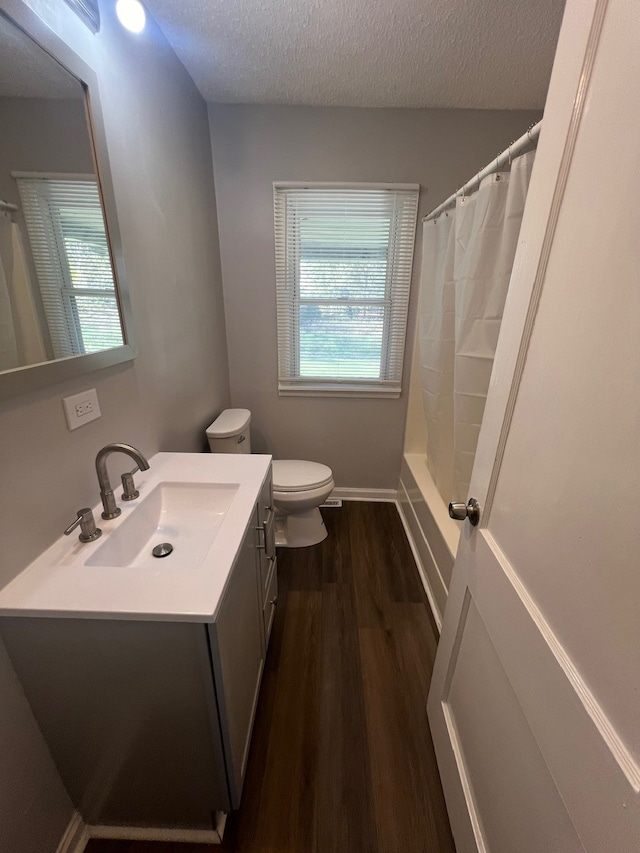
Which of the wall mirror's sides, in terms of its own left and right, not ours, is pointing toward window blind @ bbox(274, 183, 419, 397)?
left

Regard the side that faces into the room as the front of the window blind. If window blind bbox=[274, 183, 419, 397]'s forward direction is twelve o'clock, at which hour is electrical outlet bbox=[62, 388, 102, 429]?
The electrical outlet is roughly at 1 o'clock from the window blind.

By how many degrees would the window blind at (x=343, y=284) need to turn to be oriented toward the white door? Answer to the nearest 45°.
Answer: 0° — it already faces it

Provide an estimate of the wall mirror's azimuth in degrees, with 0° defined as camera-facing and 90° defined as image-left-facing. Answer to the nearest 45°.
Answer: approximately 315°

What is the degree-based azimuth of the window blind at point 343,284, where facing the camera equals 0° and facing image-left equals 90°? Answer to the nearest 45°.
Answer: approximately 0°

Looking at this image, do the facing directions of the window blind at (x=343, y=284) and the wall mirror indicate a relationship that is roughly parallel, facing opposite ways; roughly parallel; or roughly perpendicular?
roughly perpendicular

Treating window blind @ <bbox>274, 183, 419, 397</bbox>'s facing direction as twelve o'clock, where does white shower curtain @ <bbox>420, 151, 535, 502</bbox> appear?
The white shower curtain is roughly at 11 o'clock from the window blind.
